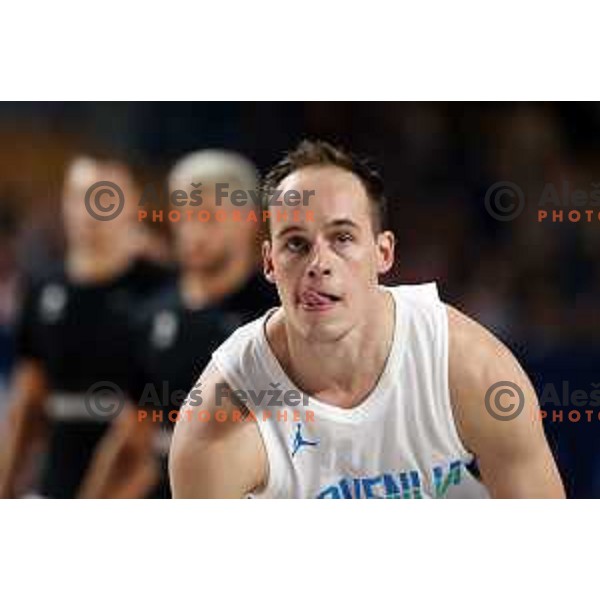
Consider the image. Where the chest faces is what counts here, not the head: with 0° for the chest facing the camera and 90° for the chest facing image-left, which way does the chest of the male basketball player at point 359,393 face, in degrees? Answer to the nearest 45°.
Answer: approximately 0°

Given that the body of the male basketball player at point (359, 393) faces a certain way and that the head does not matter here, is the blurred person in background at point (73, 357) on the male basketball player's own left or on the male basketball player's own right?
on the male basketball player's own right
